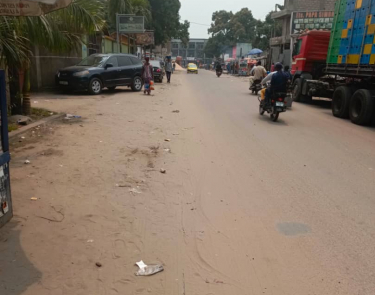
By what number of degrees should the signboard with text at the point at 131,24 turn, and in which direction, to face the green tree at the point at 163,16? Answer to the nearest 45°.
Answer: approximately 180°

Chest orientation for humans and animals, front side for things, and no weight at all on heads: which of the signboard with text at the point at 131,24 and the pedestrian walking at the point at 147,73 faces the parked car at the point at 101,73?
the signboard with text

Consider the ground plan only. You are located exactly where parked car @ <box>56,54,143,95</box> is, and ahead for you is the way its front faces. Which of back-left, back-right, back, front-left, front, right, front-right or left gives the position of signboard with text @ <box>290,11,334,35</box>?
back

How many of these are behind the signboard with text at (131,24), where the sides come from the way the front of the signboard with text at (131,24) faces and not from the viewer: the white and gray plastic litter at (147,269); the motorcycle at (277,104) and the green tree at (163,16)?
1

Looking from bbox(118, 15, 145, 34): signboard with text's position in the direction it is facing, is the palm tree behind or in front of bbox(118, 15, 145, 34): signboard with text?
in front

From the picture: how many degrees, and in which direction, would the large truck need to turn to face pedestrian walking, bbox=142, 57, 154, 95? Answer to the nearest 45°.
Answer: approximately 45° to its left

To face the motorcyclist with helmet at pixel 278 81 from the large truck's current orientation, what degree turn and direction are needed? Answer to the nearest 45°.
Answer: approximately 90° to its left

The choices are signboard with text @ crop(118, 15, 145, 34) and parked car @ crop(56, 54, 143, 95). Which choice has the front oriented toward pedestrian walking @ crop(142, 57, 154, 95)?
the signboard with text
